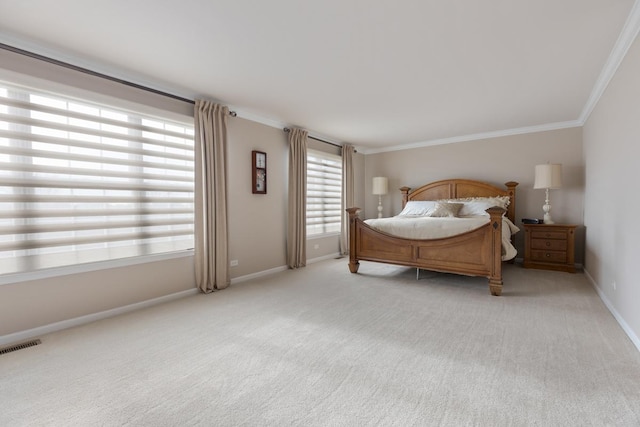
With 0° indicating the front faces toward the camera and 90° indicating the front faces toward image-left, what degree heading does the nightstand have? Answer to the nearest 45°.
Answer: approximately 0°

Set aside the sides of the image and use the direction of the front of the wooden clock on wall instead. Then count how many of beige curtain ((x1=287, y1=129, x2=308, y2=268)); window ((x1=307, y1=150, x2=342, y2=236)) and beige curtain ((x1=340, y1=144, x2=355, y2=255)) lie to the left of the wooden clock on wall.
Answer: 3

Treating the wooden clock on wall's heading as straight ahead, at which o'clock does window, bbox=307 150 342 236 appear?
The window is roughly at 9 o'clock from the wooden clock on wall.

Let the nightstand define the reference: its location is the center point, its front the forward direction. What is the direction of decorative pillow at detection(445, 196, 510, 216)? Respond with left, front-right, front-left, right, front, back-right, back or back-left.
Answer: right

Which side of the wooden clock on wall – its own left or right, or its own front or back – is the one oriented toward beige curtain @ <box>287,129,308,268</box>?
left

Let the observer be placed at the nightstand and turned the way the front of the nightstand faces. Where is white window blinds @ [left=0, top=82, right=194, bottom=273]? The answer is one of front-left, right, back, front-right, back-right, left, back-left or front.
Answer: front-right

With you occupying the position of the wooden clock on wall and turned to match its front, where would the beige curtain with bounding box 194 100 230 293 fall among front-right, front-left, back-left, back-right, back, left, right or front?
right

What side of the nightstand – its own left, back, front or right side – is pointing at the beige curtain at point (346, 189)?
right

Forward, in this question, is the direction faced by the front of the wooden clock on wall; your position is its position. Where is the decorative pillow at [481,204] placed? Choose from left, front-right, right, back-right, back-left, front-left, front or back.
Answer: front-left

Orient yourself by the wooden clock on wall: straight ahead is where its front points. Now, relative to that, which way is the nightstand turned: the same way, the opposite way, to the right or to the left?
to the right

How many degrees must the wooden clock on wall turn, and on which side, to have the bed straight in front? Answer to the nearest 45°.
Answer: approximately 45° to its left

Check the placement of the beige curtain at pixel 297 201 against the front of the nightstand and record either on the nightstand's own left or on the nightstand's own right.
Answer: on the nightstand's own right

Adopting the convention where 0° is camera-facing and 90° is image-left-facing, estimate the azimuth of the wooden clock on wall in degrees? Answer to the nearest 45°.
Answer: approximately 315°
